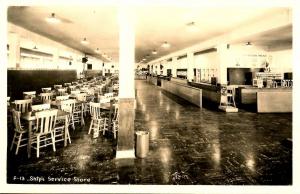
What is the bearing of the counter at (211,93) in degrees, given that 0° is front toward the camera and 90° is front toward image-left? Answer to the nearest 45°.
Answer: approximately 45°

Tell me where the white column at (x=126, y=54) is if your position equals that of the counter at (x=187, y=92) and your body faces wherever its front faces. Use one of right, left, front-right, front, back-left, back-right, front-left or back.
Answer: front-left

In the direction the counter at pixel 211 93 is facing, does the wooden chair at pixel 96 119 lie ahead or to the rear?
ahead

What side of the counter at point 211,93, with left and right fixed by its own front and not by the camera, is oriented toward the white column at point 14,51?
front

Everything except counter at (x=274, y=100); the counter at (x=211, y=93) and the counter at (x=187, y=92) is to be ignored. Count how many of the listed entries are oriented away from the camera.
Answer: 0

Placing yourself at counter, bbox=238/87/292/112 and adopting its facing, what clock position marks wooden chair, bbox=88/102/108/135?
The wooden chair is roughly at 1 o'clock from the counter.

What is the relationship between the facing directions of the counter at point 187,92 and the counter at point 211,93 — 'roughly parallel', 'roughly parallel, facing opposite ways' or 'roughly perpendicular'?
roughly parallel
